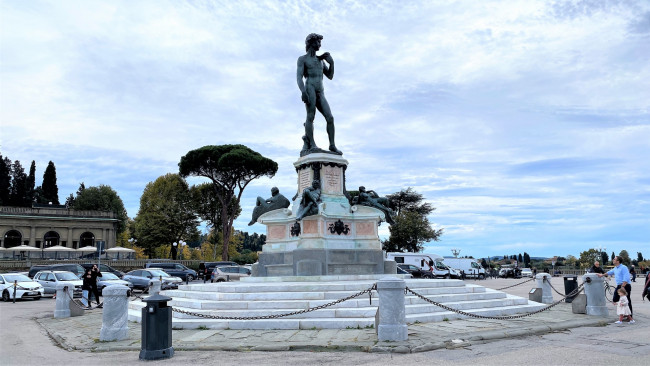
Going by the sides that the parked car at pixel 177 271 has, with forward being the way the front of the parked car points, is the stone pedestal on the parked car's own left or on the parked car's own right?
on the parked car's own right

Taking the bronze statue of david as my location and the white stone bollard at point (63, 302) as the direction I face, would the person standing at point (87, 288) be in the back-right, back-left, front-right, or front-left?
front-right
